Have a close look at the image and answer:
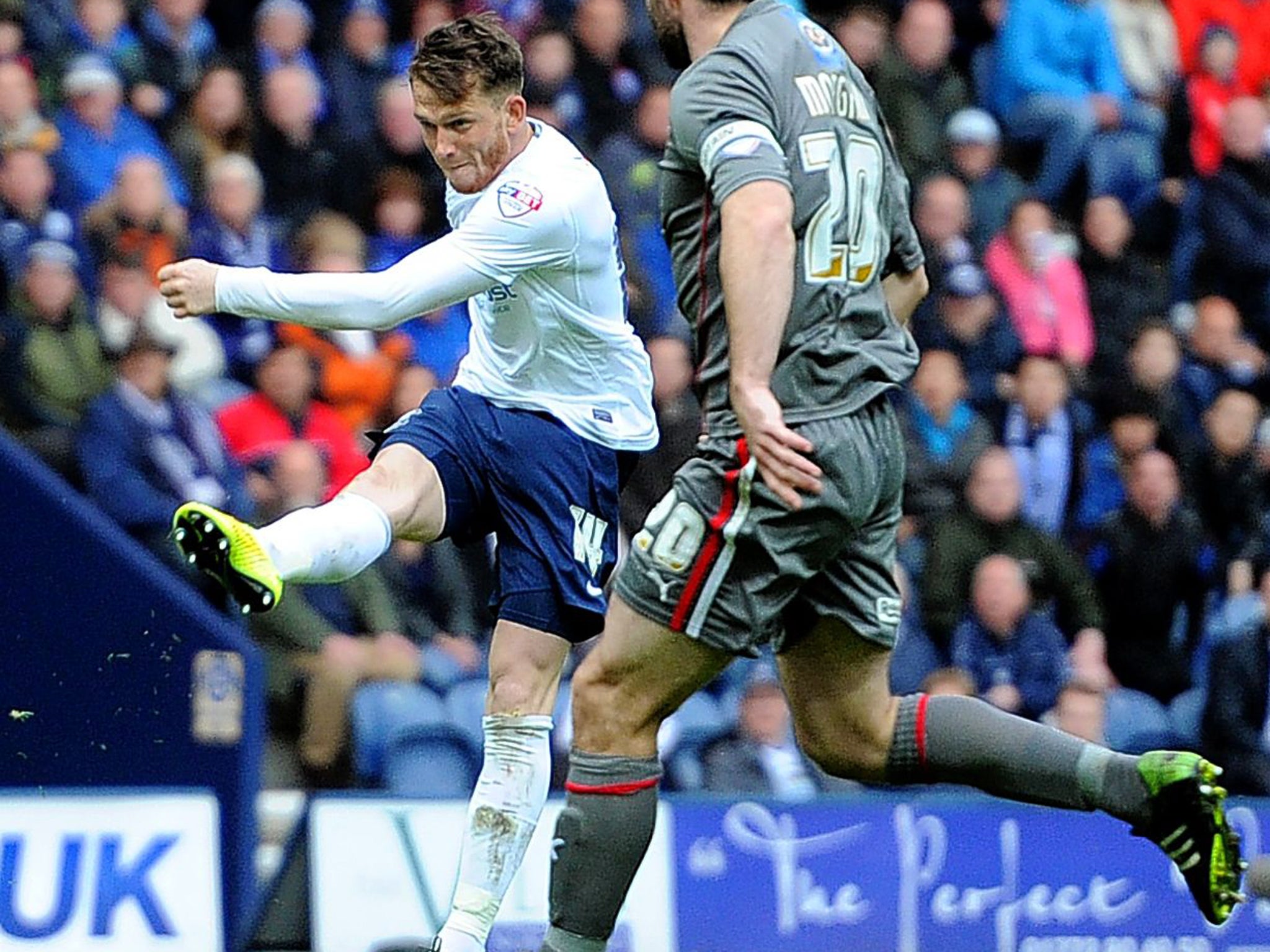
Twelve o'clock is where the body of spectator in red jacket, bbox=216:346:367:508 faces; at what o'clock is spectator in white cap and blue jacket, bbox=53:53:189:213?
The spectator in white cap and blue jacket is roughly at 5 o'clock from the spectator in red jacket.

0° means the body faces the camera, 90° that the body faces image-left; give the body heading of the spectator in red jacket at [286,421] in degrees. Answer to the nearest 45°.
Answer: approximately 0°

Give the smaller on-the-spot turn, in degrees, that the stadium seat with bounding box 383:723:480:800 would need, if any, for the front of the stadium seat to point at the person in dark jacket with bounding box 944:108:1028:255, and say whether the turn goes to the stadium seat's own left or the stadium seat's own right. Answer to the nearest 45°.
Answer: approximately 135° to the stadium seat's own left

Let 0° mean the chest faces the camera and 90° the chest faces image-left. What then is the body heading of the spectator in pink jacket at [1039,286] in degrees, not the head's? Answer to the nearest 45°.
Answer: approximately 0°

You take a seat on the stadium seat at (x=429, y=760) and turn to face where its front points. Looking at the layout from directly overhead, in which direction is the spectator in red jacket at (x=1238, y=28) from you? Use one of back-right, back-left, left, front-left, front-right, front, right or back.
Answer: back-left

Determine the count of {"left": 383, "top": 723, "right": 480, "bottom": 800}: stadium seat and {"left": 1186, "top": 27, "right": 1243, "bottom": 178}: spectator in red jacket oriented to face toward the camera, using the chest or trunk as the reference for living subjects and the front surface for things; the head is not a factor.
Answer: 2
